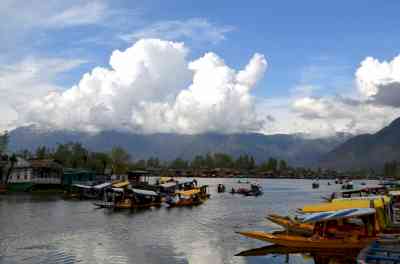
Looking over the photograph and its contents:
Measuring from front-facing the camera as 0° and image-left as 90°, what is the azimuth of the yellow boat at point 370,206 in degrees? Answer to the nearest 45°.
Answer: approximately 90°

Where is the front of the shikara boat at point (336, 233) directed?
to the viewer's left

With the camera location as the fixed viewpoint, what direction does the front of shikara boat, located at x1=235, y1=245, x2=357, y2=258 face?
facing to the left of the viewer

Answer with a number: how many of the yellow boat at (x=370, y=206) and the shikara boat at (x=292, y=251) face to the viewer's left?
2

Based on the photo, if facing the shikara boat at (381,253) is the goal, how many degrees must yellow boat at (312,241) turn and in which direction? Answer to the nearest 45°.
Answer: approximately 135° to its left

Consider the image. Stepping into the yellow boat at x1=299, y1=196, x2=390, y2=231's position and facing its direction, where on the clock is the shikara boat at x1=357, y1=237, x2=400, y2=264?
The shikara boat is roughly at 9 o'clock from the yellow boat.

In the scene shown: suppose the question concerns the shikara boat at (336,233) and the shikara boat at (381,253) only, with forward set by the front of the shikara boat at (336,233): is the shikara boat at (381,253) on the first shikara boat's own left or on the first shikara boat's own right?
on the first shikara boat's own left

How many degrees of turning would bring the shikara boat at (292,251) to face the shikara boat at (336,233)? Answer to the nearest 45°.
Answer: approximately 180°
